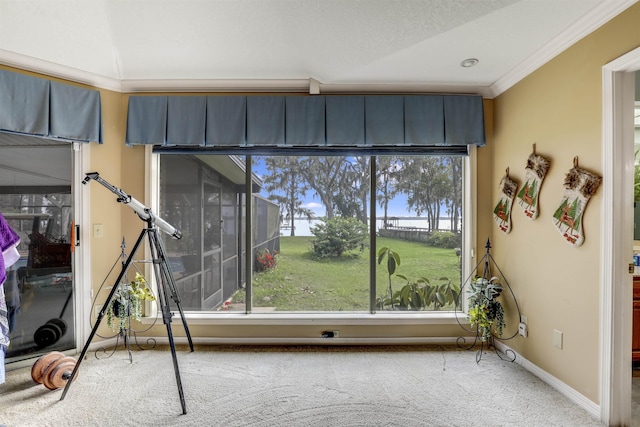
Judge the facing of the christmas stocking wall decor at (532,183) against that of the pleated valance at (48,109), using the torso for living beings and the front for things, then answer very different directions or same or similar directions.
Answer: very different directions

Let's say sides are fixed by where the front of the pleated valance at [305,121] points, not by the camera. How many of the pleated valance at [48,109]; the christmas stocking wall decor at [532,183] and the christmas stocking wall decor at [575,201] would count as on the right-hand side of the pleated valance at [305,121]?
1

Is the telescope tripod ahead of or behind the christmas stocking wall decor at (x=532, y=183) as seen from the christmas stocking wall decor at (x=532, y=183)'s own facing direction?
ahead

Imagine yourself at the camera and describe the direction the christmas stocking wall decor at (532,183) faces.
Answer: facing the viewer and to the left of the viewer

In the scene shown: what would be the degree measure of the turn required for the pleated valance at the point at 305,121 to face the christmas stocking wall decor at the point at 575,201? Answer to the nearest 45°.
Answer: approximately 45° to its left

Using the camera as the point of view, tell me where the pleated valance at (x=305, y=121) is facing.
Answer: facing the viewer

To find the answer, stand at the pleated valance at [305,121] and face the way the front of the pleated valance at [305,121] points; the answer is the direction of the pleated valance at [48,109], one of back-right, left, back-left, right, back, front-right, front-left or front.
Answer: right

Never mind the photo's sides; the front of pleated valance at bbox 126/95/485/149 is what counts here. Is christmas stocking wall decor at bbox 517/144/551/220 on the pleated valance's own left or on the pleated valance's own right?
on the pleated valance's own left

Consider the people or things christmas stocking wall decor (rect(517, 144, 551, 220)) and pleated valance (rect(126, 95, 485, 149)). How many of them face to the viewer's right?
0
